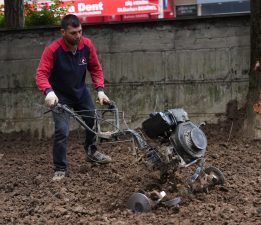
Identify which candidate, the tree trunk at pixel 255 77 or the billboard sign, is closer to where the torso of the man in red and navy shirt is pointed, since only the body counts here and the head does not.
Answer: the tree trunk

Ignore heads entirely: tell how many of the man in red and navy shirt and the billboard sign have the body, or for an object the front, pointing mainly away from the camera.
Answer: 0

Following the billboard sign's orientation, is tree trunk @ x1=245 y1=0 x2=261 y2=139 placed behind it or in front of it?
in front

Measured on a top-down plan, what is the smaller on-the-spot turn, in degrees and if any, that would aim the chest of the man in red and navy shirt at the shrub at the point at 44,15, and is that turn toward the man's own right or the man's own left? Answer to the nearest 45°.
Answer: approximately 135° to the man's own left

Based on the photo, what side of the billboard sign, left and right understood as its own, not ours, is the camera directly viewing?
front

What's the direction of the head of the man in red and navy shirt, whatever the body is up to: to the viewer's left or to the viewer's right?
to the viewer's right

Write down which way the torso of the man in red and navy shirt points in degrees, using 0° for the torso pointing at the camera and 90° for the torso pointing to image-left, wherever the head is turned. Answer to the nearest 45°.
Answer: approximately 315°

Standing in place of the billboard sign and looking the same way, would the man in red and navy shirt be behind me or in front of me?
in front
